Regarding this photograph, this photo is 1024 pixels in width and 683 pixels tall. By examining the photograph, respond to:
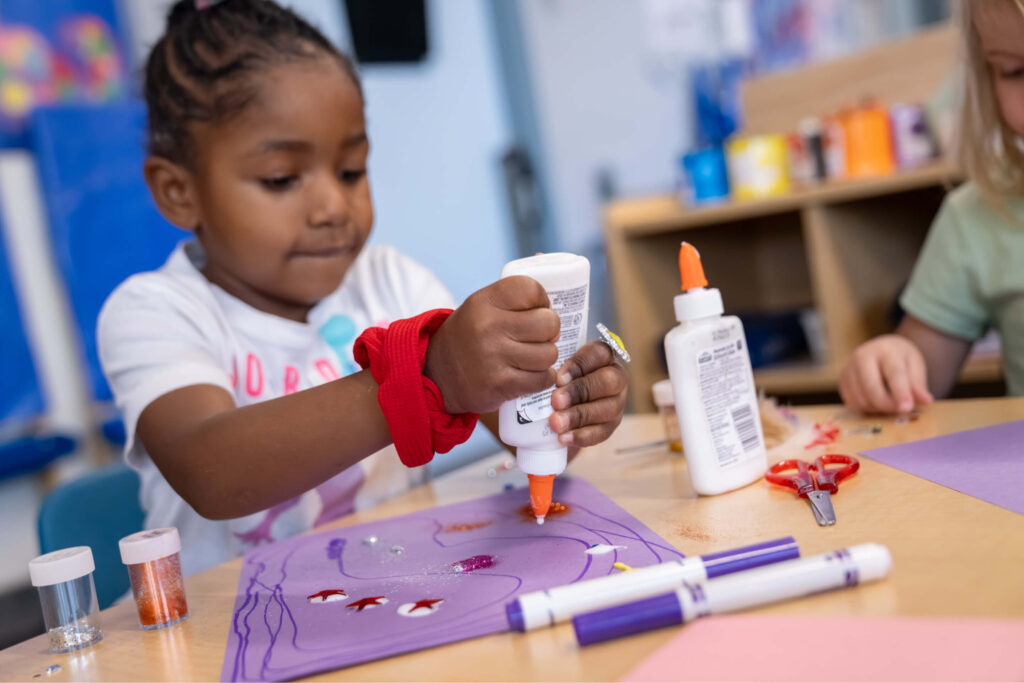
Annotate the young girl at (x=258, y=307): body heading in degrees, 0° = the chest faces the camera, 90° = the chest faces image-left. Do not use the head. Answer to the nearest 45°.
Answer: approximately 315°

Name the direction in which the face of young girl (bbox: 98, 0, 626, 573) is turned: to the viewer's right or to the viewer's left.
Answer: to the viewer's right
